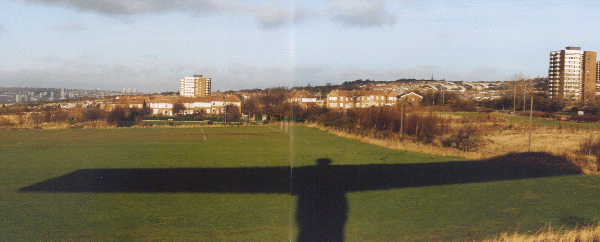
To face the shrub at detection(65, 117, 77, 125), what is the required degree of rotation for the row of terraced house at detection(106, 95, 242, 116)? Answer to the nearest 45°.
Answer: approximately 45° to its right

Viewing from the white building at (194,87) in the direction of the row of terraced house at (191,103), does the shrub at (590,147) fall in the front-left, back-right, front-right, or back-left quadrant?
front-left

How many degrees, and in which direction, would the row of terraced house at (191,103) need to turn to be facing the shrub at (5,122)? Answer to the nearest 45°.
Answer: approximately 45° to its right

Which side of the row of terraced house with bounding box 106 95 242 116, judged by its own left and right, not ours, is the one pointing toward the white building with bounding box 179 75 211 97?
back

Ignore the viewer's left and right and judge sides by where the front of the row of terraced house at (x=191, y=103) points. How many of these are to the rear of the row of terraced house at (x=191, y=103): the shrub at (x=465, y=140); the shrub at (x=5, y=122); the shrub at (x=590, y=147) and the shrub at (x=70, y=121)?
0

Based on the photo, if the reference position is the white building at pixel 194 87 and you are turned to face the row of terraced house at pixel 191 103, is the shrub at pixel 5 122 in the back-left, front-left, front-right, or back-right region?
front-right

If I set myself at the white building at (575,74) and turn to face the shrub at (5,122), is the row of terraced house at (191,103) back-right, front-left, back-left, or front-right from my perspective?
front-right

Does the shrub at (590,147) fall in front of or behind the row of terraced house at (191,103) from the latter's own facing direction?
in front

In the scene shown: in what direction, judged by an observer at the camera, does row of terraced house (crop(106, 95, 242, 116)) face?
facing the viewer

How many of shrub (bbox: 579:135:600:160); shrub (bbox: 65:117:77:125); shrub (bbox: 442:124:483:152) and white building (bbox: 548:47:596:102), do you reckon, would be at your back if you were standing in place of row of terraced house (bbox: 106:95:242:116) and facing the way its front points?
0

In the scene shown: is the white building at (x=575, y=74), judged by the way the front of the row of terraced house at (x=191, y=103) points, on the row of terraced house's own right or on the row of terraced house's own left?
on the row of terraced house's own left

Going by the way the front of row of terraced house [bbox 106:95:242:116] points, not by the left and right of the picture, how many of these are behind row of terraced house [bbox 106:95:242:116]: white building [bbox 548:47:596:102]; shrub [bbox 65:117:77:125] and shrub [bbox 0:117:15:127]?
0

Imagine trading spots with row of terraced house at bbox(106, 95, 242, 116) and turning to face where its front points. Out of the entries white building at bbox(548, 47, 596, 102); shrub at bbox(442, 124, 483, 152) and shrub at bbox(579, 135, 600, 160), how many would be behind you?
0
